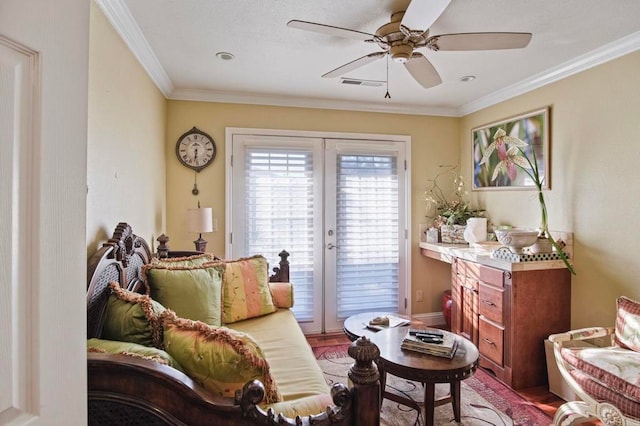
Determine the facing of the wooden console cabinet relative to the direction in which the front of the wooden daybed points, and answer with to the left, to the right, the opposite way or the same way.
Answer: the opposite way

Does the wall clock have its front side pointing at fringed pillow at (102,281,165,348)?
yes

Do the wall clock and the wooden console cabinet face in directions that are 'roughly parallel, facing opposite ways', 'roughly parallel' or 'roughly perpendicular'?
roughly perpendicular

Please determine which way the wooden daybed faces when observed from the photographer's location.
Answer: facing to the right of the viewer

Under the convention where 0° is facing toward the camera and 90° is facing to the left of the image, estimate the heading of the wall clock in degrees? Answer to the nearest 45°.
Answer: approximately 0°
